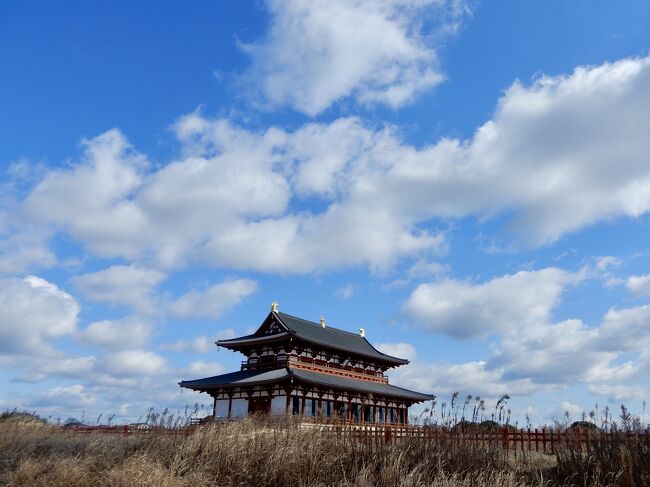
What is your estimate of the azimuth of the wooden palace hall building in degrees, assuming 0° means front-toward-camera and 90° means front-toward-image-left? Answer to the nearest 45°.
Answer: approximately 315°
